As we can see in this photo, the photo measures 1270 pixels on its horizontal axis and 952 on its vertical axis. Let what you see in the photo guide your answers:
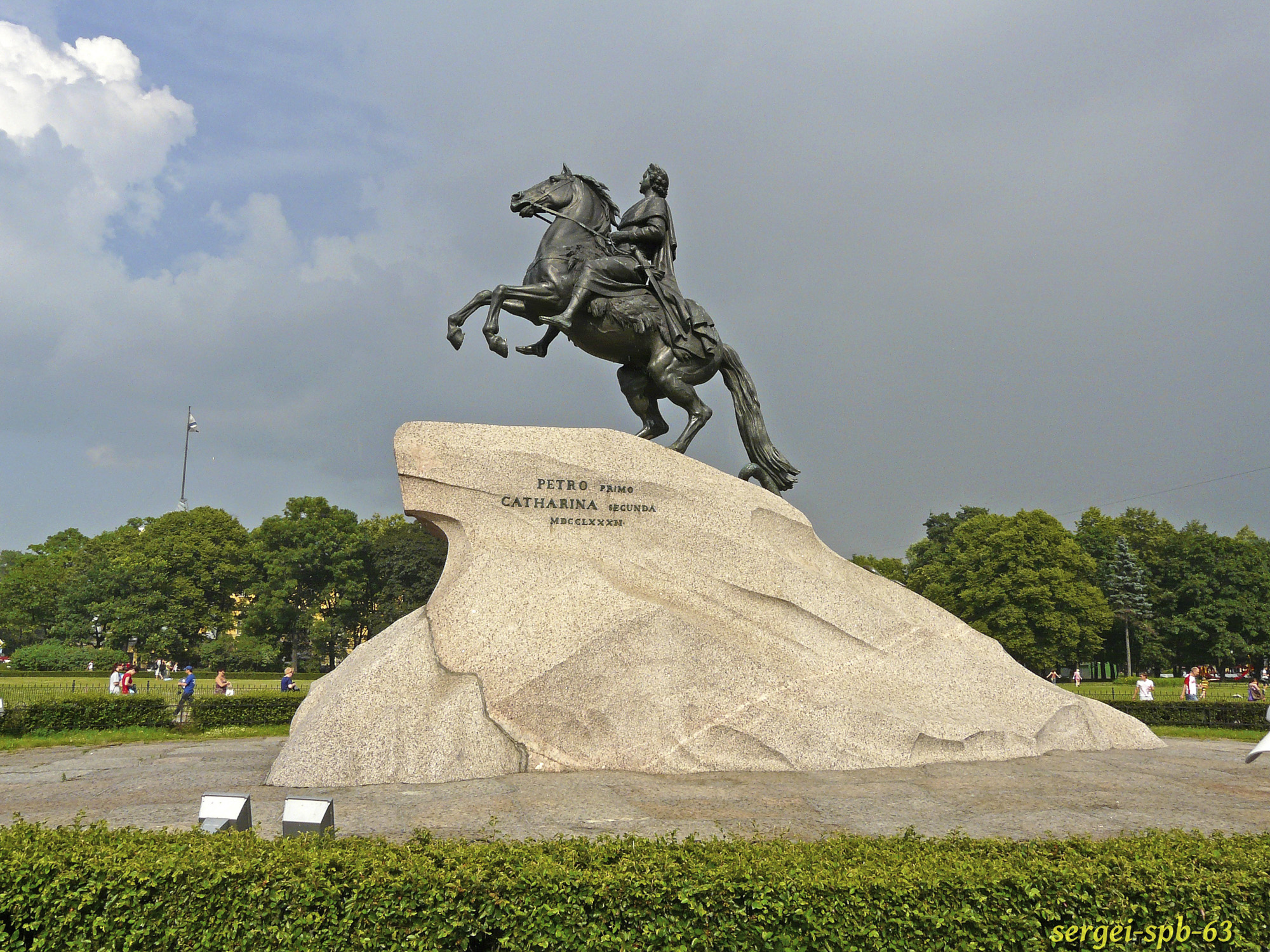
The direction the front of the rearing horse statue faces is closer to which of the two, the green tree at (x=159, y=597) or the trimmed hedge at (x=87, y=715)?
the trimmed hedge

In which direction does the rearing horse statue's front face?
to the viewer's left

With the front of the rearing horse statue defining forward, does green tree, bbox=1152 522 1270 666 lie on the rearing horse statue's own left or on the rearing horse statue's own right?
on the rearing horse statue's own right

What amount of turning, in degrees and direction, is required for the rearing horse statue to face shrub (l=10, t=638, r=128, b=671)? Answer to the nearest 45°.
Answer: approximately 45° to its right

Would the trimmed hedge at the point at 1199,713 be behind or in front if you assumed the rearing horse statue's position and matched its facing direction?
behind

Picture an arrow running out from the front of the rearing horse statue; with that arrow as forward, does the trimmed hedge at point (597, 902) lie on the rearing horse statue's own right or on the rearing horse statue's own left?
on the rearing horse statue's own left

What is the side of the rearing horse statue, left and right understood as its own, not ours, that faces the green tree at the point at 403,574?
right

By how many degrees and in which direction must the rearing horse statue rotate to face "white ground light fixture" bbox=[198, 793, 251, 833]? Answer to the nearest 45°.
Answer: approximately 90° to its left

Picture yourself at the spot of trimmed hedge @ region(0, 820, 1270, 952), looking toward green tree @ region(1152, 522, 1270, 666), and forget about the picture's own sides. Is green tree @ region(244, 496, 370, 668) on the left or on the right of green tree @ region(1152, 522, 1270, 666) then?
left

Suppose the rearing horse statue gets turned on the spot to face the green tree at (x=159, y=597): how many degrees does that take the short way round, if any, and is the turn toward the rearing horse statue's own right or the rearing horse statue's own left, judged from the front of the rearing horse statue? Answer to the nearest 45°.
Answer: approximately 45° to the rearing horse statue's own right

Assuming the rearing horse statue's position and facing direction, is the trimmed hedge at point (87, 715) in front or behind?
in front

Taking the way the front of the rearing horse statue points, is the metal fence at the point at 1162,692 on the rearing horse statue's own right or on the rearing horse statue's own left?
on the rearing horse statue's own right
